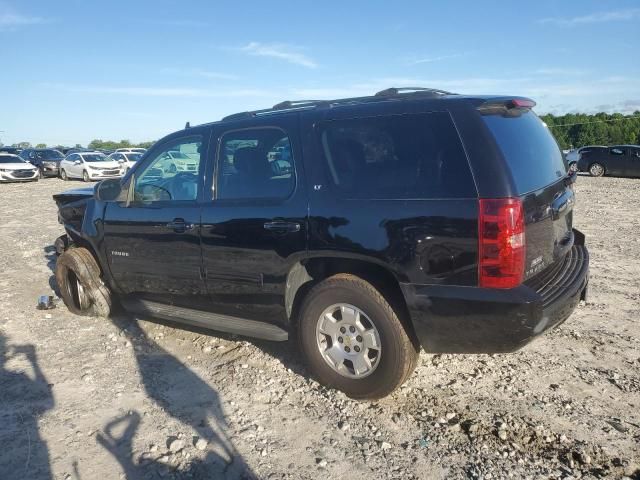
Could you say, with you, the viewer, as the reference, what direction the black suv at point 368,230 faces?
facing away from the viewer and to the left of the viewer

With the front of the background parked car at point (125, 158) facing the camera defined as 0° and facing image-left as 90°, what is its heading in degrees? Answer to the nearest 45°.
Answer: approximately 315°

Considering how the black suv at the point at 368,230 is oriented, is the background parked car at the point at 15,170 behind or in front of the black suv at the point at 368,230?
in front

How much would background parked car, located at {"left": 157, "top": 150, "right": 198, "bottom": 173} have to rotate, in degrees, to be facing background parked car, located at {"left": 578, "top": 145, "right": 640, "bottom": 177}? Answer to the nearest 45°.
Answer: approximately 90° to its left

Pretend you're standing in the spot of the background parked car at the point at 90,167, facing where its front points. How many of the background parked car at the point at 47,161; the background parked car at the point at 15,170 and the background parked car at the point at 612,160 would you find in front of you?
1

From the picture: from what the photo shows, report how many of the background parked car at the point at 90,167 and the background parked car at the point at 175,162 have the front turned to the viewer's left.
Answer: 0
